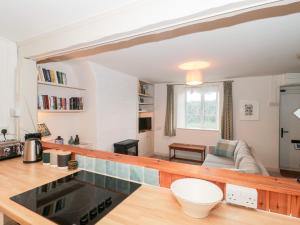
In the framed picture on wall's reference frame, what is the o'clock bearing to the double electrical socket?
The double electrical socket is roughly at 12 o'clock from the framed picture on wall.

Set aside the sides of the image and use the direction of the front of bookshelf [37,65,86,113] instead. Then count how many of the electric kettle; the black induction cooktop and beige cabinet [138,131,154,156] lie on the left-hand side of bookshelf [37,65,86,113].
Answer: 1

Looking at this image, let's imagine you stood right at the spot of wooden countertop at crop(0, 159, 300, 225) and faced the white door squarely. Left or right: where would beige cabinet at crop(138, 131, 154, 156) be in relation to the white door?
left

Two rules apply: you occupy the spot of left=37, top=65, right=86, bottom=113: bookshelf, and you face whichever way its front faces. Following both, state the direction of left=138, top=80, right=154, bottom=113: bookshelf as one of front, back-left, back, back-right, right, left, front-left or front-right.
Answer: left

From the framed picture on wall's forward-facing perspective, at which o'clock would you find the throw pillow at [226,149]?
The throw pillow is roughly at 1 o'clock from the framed picture on wall.

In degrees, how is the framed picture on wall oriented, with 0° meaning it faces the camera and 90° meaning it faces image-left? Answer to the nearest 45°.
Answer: approximately 0°

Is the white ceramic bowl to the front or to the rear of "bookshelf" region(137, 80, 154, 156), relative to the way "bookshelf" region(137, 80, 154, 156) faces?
to the front

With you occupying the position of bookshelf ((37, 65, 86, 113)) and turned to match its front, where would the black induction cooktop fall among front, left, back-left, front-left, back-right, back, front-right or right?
front-right

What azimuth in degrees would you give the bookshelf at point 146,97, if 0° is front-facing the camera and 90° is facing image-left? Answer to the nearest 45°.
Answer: approximately 315°

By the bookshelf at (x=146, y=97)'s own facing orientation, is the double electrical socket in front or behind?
in front

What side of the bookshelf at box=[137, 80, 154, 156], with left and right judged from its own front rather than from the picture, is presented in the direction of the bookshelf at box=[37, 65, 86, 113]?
right

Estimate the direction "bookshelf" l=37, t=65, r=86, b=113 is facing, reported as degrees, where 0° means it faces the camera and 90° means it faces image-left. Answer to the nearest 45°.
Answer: approximately 315°
